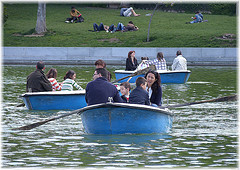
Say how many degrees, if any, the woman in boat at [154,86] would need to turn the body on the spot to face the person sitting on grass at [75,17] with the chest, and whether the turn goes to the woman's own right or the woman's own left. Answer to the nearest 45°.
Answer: approximately 135° to the woman's own right

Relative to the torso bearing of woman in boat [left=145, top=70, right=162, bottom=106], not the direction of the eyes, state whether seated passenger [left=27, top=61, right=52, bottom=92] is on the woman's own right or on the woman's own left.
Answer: on the woman's own right

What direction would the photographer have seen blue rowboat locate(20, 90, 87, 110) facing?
facing to the left of the viewer

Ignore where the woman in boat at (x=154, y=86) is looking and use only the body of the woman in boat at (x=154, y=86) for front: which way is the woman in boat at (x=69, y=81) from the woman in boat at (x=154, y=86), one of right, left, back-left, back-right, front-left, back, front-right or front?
right

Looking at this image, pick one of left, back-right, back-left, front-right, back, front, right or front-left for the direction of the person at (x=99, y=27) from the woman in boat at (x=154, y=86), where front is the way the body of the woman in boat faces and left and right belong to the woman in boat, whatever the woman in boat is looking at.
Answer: back-right

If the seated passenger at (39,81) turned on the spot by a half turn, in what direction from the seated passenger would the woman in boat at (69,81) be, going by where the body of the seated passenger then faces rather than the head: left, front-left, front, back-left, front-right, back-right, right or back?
back-left
